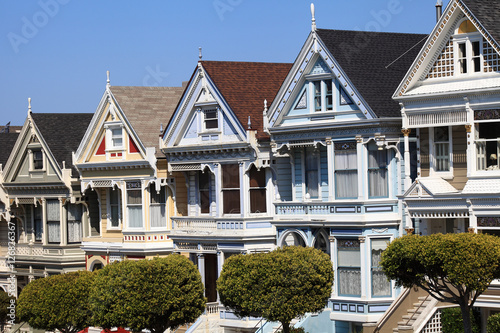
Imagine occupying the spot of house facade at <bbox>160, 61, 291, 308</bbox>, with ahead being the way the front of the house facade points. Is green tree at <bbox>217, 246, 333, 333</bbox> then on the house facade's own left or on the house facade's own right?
on the house facade's own left

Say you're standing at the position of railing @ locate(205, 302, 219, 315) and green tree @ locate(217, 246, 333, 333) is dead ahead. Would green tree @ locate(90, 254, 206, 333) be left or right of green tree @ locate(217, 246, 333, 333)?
right

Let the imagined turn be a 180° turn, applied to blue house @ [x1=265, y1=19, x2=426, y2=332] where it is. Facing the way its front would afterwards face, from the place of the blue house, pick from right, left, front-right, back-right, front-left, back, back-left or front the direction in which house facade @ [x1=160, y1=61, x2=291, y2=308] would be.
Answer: left

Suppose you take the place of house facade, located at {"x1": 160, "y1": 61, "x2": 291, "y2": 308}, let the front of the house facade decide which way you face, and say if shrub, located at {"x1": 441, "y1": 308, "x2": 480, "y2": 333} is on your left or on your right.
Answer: on your left

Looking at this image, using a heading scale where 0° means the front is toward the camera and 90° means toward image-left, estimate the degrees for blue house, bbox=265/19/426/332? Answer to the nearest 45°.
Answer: approximately 45°

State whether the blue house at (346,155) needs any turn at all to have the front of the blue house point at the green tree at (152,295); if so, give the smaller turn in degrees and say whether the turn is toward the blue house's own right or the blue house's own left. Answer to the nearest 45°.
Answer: approximately 45° to the blue house's own right

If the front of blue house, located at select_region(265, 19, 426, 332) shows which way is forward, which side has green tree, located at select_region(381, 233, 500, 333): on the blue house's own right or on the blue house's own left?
on the blue house's own left

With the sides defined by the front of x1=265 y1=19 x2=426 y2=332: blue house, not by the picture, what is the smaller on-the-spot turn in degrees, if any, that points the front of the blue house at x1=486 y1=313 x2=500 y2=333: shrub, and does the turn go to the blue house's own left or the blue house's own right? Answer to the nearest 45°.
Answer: approximately 90° to the blue house's own left

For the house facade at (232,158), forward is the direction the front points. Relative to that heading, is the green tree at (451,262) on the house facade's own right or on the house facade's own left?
on the house facade's own left

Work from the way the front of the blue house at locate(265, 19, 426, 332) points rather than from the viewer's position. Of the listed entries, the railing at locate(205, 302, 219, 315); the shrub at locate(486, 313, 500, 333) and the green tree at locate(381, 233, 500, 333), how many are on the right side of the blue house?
1

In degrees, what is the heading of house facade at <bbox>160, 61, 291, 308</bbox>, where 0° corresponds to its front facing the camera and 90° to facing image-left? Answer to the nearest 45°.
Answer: approximately 45°

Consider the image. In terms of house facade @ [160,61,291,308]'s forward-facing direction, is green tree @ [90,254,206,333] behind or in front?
in front

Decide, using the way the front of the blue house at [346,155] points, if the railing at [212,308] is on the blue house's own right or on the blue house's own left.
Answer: on the blue house's own right
